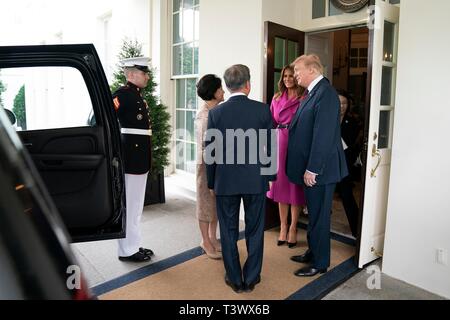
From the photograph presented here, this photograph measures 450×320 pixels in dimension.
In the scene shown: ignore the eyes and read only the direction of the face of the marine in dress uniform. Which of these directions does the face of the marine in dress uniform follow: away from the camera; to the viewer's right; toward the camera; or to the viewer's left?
to the viewer's right

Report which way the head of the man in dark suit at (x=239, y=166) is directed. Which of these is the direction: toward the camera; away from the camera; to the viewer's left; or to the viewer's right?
away from the camera

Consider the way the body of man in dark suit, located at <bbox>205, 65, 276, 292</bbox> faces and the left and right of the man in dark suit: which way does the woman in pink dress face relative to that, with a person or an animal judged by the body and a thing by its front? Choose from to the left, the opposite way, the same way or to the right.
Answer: the opposite way

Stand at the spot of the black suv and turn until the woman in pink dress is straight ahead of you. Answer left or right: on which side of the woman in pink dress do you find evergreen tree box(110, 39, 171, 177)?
left

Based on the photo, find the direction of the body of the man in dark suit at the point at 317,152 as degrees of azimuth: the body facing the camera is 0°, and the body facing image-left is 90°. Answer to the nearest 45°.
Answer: approximately 90°

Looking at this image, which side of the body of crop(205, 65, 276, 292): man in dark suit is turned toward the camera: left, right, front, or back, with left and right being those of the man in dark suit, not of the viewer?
back

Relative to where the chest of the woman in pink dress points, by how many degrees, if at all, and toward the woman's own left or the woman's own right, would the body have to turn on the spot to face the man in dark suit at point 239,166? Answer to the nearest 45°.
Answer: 0° — they already face them

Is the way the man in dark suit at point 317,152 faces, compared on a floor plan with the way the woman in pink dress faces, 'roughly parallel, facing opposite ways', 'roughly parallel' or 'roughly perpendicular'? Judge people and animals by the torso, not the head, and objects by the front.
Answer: roughly perpendicular

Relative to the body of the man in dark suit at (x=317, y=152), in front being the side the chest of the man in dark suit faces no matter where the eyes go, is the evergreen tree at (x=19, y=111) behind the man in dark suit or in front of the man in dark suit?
in front

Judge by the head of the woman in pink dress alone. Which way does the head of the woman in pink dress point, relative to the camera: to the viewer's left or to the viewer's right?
to the viewer's left

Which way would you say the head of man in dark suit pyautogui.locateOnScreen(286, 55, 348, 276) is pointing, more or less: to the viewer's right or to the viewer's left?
to the viewer's left
